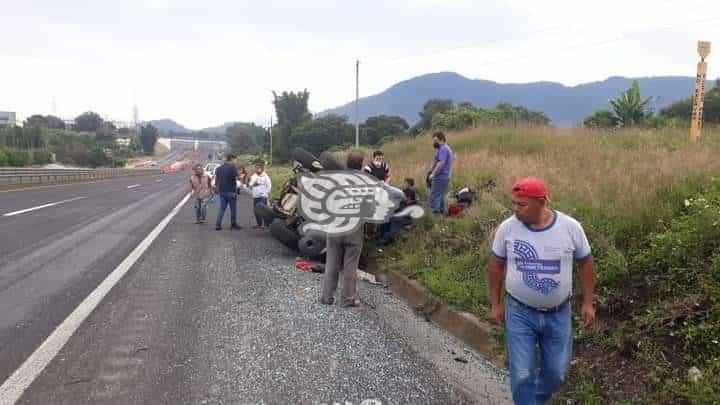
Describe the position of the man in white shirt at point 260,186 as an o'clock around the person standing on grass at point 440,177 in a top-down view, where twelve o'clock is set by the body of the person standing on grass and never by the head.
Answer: The man in white shirt is roughly at 1 o'clock from the person standing on grass.

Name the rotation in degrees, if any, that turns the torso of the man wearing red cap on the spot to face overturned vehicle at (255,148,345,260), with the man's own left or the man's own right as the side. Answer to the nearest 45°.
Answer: approximately 135° to the man's own right

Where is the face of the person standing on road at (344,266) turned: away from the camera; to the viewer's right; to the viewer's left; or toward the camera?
away from the camera

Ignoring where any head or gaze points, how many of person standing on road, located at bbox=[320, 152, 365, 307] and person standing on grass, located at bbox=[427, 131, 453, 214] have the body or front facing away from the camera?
1

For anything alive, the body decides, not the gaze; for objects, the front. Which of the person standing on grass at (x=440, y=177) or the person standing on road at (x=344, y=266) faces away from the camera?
the person standing on road at (x=344, y=266)

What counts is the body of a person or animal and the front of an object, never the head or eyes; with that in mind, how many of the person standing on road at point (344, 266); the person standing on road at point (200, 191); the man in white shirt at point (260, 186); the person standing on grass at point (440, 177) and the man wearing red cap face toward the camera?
3

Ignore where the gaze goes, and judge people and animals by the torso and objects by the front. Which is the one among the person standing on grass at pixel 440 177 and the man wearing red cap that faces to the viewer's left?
the person standing on grass

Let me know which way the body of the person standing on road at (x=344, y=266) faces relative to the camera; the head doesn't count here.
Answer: away from the camera
